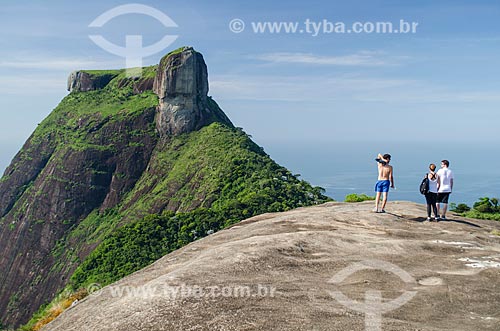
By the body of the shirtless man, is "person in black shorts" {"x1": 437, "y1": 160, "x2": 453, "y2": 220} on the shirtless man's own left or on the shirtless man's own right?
on the shirtless man's own right

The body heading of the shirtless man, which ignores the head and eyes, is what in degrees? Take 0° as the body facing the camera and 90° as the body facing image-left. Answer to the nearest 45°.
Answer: approximately 135°
